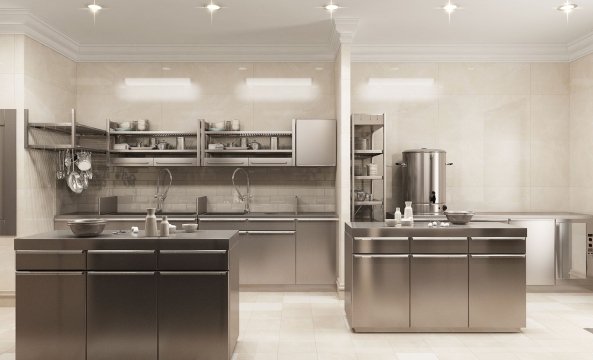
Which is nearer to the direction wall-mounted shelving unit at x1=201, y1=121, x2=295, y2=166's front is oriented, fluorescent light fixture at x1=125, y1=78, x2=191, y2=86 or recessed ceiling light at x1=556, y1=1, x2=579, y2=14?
the recessed ceiling light

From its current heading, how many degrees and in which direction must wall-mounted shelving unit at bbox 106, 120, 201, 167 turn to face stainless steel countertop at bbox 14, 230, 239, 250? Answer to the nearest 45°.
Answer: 0° — it already faces it

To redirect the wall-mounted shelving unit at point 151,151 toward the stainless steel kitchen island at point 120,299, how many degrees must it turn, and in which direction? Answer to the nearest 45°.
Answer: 0° — it already faces it

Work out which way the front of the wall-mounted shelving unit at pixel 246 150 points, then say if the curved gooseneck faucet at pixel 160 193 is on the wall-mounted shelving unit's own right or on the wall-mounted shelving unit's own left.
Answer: on the wall-mounted shelving unit's own right

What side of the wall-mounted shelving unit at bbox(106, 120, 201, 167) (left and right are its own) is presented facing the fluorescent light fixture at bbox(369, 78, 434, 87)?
left

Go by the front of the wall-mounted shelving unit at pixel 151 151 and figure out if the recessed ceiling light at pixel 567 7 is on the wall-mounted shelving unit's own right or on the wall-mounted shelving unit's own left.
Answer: on the wall-mounted shelving unit's own left

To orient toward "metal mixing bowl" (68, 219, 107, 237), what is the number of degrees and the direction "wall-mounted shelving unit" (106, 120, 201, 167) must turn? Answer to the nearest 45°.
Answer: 0° — it already faces it

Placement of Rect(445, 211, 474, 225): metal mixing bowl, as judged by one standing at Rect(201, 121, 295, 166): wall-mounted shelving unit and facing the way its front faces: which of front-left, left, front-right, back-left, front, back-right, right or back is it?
front-left

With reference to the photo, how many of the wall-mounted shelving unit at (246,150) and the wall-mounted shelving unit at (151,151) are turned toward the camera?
2

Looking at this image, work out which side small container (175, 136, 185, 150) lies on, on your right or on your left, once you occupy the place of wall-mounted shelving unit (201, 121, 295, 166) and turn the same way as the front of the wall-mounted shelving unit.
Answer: on your right

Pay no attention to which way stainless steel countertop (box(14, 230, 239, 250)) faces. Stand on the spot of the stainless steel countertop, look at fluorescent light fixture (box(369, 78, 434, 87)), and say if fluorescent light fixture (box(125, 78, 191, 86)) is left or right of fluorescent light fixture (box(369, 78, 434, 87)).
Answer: left

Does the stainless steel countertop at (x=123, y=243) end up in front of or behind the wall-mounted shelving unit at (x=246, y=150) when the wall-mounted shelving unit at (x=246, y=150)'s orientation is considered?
in front
